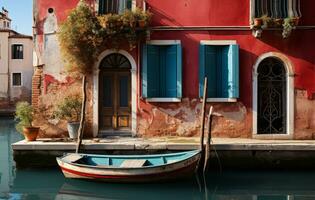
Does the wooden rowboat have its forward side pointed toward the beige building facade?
no

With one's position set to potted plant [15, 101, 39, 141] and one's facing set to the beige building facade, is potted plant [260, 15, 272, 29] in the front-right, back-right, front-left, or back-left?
back-right

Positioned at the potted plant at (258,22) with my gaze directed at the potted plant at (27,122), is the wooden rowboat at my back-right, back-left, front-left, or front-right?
front-left

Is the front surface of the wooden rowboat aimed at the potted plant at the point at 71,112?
no
